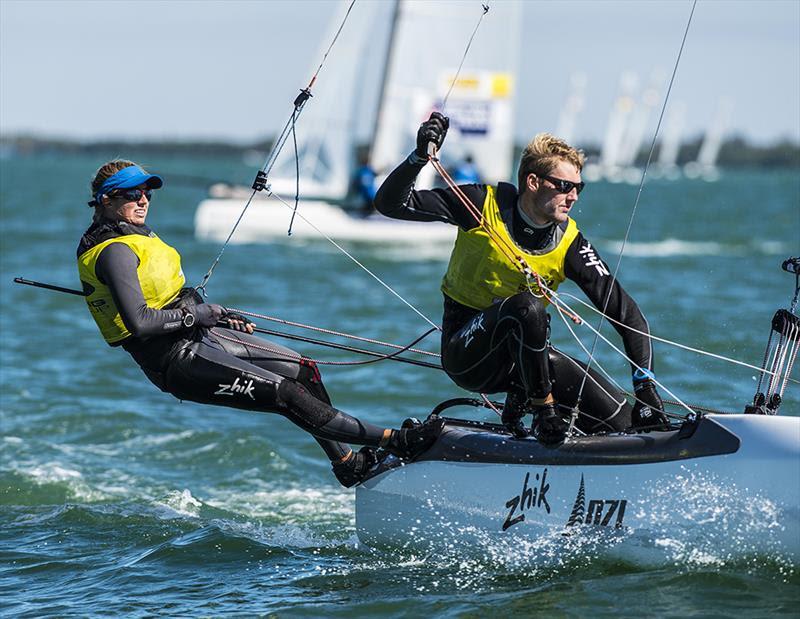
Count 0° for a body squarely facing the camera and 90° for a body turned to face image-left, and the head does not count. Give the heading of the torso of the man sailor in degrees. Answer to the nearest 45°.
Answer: approximately 315°

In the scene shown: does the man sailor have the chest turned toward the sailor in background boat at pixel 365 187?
no

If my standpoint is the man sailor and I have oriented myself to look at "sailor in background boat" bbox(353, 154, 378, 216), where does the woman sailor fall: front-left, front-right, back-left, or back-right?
front-left

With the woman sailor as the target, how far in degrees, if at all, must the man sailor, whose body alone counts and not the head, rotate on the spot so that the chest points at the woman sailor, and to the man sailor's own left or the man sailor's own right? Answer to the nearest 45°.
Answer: approximately 135° to the man sailor's own right
